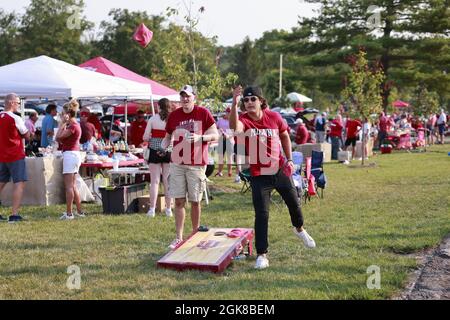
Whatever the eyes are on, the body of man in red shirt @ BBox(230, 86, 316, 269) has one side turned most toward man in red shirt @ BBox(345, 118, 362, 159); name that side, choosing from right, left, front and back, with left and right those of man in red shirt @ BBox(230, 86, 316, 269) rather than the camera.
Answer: back

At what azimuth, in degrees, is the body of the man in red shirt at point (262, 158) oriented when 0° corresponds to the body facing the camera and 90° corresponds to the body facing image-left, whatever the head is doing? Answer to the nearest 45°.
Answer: approximately 0°

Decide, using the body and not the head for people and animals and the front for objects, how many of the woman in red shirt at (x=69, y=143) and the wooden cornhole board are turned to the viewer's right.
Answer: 0

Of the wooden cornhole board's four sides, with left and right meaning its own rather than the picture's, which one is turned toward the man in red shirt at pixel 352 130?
back

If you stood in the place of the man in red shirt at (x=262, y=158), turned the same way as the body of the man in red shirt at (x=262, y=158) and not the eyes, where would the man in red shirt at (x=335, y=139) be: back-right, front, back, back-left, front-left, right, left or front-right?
back

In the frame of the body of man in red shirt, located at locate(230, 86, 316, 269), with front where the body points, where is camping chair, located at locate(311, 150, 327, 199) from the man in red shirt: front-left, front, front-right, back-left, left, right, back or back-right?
back

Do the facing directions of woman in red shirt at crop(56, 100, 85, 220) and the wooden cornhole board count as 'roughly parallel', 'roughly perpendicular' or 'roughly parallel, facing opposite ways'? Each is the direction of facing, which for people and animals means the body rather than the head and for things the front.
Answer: roughly perpendicular

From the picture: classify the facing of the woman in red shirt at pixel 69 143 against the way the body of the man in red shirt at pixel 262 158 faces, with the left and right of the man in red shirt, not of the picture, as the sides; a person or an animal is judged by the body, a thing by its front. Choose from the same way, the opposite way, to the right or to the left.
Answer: to the right
